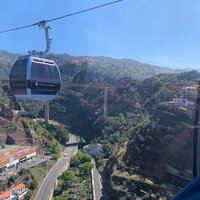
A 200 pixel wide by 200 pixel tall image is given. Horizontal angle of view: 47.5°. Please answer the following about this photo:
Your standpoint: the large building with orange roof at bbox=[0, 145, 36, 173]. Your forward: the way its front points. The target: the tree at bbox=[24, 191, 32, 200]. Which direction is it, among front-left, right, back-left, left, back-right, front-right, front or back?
front-right

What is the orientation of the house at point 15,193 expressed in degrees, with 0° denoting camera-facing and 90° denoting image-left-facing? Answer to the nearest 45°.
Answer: approximately 315°

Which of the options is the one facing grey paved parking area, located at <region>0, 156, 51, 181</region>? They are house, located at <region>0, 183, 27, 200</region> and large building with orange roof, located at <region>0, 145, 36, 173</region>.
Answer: large building with orange roof, located at <region>0, 145, 36, 173</region>

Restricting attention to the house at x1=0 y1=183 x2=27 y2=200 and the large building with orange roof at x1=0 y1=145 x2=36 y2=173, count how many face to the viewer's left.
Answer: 0

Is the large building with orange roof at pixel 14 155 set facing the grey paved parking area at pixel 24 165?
yes

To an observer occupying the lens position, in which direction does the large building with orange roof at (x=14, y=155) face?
facing the viewer and to the right of the viewer

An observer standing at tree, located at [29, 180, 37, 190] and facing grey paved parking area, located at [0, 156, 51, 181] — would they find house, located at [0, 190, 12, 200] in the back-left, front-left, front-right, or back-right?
back-left

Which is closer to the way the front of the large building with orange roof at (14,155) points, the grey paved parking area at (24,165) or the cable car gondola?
the grey paved parking area

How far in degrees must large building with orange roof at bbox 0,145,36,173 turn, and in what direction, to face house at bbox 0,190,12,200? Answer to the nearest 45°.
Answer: approximately 45° to its right

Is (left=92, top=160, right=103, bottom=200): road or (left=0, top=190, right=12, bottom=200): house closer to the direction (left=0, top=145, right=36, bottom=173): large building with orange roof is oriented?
the road

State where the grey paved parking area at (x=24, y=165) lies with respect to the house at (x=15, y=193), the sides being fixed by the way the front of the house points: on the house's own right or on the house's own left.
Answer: on the house's own left

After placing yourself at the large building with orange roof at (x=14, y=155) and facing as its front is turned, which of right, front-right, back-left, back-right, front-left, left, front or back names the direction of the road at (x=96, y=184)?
front
